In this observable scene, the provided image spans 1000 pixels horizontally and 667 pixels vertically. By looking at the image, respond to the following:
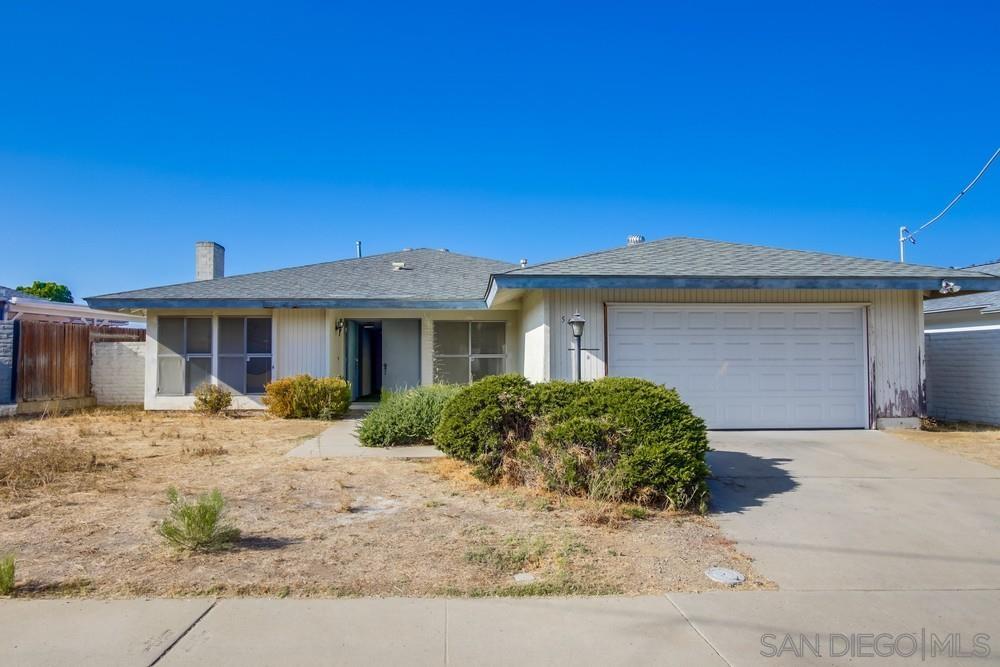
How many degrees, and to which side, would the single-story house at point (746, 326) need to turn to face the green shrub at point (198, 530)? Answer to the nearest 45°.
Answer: approximately 45° to its right

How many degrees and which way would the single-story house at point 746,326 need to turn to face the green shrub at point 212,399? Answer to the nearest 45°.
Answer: approximately 90° to its right

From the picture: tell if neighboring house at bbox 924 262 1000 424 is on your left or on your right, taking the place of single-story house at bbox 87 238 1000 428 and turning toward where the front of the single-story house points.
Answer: on your left

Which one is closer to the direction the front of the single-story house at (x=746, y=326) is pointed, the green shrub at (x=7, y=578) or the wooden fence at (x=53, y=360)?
the green shrub

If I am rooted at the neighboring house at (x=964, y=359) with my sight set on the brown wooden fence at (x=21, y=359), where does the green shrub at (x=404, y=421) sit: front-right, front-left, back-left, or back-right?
front-left

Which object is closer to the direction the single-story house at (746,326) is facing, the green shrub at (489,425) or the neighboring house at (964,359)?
the green shrub

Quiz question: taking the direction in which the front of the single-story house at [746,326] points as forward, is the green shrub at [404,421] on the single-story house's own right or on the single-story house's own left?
on the single-story house's own right

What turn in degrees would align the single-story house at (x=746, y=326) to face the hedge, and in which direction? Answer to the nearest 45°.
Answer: approximately 45° to its right

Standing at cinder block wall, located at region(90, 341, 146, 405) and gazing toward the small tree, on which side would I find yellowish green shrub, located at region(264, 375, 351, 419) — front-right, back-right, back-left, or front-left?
back-right

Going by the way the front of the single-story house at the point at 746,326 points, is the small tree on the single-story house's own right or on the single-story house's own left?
on the single-story house's own right

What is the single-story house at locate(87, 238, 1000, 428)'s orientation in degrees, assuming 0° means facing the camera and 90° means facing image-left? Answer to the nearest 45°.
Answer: approximately 0°

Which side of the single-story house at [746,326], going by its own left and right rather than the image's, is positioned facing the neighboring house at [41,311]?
right

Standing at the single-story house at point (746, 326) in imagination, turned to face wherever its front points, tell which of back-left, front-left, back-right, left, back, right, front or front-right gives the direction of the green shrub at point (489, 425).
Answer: front-right
